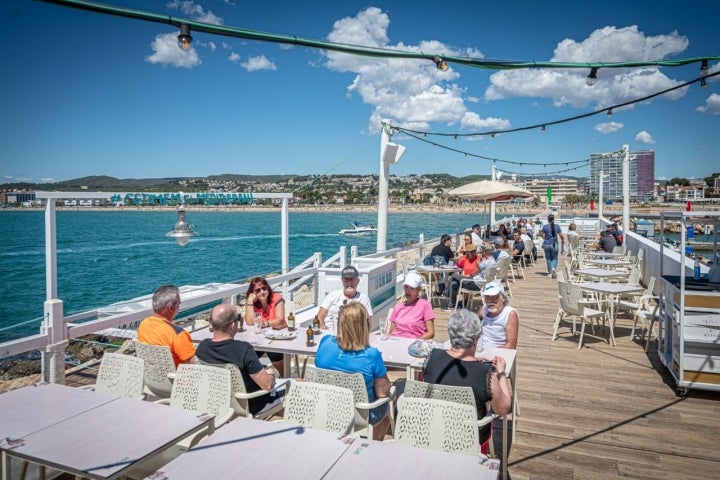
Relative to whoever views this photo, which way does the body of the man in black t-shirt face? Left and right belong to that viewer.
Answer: facing away from the viewer and to the right of the viewer

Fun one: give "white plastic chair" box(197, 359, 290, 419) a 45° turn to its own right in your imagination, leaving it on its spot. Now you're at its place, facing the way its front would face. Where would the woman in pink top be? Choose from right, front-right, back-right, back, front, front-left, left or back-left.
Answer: front-left

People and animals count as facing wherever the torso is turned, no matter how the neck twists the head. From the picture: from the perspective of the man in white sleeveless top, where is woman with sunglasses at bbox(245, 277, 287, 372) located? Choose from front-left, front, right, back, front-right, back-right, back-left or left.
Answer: front-right

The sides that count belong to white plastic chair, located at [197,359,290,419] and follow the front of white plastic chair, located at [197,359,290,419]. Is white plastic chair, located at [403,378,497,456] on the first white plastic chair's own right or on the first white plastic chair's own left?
on the first white plastic chair's own right

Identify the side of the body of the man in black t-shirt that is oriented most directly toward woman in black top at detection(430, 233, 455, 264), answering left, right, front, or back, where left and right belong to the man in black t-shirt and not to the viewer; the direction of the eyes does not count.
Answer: front

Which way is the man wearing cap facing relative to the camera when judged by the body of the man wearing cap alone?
toward the camera

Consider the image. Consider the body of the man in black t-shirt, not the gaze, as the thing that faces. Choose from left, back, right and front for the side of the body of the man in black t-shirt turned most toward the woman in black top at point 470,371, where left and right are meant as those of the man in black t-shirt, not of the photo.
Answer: right

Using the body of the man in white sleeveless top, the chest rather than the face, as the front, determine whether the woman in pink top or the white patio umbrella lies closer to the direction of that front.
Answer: the woman in pink top

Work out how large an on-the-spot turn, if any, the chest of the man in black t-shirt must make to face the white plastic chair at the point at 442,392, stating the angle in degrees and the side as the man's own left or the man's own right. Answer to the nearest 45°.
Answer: approximately 90° to the man's own right
